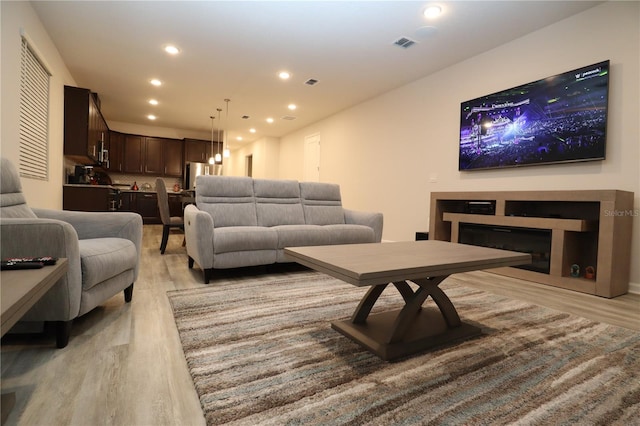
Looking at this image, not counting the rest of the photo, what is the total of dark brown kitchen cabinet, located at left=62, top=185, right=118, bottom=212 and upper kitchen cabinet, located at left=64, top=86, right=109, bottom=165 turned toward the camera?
0

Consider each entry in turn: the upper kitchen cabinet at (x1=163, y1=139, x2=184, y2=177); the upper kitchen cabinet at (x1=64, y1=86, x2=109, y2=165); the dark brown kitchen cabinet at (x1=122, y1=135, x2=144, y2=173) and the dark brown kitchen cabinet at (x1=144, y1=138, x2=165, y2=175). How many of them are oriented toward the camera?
3

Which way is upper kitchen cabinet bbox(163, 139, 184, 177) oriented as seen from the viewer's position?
toward the camera

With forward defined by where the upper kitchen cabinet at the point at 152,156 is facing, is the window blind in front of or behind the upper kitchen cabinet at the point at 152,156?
in front

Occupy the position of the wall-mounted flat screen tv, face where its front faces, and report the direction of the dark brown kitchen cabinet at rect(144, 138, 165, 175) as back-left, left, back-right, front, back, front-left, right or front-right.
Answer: front-right

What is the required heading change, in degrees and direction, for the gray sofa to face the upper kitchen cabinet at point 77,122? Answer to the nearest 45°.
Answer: approximately 180°

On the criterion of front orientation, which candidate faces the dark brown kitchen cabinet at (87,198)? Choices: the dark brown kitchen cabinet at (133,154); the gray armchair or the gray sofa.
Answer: the dark brown kitchen cabinet at (133,154)

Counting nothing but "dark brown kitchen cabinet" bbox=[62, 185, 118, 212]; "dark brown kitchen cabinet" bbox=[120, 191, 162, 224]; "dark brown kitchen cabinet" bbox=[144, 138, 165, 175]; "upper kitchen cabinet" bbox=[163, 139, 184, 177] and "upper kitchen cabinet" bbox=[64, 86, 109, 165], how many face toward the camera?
3

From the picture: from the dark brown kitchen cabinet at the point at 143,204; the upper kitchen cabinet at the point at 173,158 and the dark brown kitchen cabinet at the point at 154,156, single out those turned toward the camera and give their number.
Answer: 3

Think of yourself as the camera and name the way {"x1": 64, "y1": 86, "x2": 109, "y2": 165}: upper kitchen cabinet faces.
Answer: facing to the right of the viewer

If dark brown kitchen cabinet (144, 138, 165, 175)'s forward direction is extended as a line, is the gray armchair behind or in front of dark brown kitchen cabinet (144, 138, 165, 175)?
in front

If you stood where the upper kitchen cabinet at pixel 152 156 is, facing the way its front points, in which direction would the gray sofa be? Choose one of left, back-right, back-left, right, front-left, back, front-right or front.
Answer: front

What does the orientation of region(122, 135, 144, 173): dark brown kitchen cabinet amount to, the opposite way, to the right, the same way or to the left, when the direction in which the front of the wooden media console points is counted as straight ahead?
to the left

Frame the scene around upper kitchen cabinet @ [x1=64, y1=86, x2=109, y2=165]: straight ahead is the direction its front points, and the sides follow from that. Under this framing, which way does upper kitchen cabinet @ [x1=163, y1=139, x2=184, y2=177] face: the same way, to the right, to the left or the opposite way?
to the right

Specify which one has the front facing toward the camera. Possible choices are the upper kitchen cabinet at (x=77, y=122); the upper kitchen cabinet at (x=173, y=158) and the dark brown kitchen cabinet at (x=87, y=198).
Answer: the upper kitchen cabinet at (x=173, y=158)

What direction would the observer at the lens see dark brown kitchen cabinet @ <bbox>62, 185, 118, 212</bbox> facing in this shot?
facing to the right of the viewer

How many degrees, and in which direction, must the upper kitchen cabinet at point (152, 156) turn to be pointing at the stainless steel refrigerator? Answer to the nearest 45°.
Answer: approximately 90° to its left

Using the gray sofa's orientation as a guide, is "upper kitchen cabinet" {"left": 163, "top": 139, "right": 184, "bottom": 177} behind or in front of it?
behind

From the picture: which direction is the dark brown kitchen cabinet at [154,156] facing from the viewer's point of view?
toward the camera

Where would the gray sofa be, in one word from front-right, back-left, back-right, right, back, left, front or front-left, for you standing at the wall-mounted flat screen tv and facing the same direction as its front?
front

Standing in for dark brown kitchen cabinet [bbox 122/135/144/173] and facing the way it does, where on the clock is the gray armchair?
The gray armchair is roughly at 12 o'clock from the dark brown kitchen cabinet.

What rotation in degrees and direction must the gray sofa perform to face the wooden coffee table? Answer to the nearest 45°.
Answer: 0° — it already faces it
